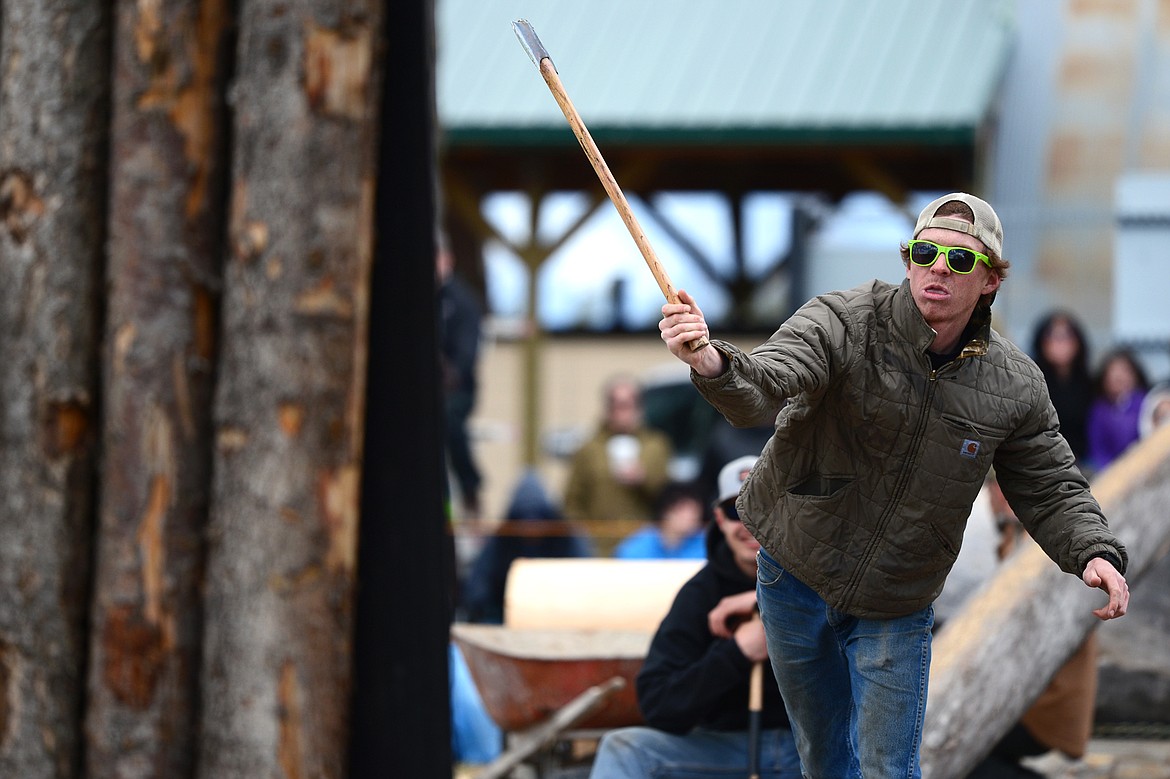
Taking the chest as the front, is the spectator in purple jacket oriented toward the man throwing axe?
yes

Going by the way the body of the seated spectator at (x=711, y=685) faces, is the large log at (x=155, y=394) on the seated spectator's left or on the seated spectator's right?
on the seated spectator's right

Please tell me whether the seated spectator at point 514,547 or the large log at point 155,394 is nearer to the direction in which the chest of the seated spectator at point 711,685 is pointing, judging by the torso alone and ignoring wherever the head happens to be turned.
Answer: the large log

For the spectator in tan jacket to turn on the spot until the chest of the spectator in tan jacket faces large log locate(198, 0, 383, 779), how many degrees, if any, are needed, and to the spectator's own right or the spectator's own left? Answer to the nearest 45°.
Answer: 0° — they already face it

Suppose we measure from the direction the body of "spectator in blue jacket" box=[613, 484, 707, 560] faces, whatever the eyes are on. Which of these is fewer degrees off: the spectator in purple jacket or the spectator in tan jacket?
the spectator in purple jacket

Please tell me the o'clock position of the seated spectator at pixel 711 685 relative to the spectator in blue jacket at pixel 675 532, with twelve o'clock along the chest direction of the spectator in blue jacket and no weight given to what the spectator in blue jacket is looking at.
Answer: The seated spectator is roughly at 12 o'clock from the spectator in blue jacket.

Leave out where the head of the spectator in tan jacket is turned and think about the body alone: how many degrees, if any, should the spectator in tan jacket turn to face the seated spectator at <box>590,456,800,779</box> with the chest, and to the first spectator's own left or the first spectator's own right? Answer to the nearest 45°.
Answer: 0° — they already face them

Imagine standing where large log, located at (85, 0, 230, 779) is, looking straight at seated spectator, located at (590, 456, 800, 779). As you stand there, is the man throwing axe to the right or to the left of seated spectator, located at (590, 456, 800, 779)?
right

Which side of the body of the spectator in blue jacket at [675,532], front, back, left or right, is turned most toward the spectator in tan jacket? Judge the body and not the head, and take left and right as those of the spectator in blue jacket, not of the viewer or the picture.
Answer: back

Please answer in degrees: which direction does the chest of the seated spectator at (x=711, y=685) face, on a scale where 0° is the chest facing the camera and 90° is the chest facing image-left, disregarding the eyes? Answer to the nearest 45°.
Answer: approximately 0°
